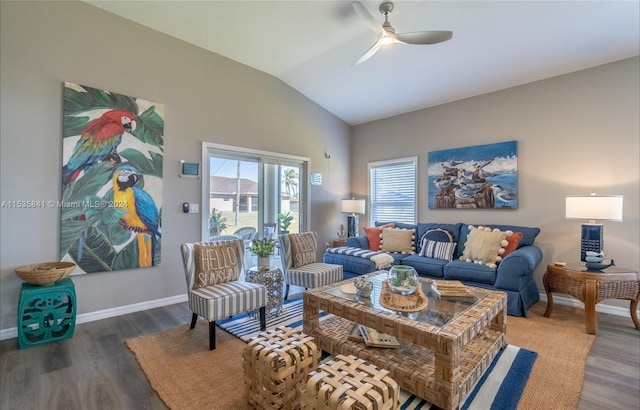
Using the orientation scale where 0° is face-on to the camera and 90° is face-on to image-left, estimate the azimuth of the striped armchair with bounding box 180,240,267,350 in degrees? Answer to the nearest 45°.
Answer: approximately 315°

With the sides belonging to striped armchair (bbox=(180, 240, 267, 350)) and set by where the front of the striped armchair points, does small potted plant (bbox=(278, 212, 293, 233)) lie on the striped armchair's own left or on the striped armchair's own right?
on the striped armchair's own left

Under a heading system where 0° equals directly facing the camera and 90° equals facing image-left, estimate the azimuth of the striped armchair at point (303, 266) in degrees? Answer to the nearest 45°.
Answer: approximately 315°

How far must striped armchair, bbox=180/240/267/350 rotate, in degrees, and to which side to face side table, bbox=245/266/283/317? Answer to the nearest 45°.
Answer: approximately 45° to its left

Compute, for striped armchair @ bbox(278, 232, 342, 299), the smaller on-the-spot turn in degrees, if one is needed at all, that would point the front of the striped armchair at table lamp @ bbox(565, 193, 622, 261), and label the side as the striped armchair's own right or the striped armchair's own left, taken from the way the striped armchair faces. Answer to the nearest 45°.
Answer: approximately 45° to the striped armchair's own left

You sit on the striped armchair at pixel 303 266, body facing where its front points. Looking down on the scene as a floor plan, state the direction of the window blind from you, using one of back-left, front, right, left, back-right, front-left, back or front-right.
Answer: left

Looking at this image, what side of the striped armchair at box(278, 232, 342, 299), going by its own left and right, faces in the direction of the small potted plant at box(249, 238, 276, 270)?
right
